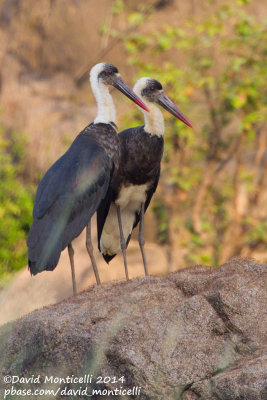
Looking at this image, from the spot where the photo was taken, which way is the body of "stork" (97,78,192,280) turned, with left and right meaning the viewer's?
facing the viewer and to the right of the viewer
